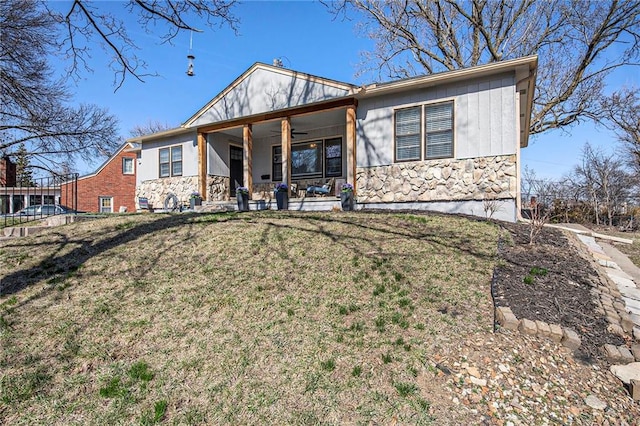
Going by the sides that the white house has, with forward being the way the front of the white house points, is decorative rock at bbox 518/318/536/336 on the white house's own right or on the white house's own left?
on the white house's own left

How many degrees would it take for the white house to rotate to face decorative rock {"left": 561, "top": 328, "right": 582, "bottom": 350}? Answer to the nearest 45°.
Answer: approximately 45° to its left

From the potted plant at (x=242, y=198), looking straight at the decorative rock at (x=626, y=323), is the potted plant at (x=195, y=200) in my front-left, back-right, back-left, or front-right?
back-right

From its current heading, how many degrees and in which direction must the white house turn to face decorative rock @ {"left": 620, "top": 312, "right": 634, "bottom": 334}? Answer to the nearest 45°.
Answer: approximately 45° to its left

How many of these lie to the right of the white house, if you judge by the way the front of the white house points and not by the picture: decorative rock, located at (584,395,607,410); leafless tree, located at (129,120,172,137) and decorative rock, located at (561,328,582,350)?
1

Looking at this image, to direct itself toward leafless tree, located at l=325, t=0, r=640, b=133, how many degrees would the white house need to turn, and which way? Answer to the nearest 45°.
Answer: approximately 180°

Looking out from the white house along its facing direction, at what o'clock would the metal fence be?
The metal fence is roughly at 2 o'clock from the white house.

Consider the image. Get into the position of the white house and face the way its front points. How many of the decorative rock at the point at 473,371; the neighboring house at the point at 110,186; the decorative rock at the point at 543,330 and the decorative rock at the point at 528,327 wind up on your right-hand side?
1

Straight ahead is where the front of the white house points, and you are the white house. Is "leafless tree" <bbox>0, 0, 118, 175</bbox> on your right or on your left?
on your right

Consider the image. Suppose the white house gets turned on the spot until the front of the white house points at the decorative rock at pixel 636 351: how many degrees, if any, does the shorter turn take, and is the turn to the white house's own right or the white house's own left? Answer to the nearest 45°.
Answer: approximately 45° to the white house's own left

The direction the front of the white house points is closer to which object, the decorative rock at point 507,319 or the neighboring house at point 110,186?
the decorative rock

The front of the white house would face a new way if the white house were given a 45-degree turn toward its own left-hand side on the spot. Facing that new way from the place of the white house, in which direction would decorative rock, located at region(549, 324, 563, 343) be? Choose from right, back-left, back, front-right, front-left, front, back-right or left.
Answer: front

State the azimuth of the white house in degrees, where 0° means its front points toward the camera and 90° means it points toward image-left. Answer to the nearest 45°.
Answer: approximately 45°

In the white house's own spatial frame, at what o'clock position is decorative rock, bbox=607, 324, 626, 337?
The decorative rock is roughly at 10 o'clock from the white house.

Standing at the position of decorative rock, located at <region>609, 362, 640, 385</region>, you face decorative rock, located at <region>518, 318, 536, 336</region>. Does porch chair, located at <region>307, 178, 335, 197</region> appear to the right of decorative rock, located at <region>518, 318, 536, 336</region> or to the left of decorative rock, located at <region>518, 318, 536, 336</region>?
right

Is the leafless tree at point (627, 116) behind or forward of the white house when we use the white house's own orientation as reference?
behind

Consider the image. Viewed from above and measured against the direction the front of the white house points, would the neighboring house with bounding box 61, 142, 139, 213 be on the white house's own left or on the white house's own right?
on the white house's own right
